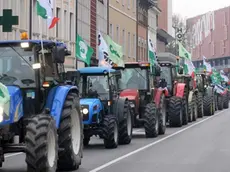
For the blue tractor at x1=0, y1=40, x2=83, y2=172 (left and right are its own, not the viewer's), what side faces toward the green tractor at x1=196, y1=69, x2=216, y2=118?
back

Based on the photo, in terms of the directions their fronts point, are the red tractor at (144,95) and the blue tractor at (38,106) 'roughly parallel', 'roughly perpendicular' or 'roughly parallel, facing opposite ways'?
roughly parallel

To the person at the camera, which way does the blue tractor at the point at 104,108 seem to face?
facing the viewer and to the left of the viewer

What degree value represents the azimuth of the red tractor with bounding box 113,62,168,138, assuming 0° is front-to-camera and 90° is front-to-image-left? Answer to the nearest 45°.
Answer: approximately 45°

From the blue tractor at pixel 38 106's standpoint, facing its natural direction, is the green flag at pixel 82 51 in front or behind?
behind

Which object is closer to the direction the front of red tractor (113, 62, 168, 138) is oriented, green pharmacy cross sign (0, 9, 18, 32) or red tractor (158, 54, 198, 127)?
the green pharmacy cross sign

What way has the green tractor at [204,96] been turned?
toward the camera

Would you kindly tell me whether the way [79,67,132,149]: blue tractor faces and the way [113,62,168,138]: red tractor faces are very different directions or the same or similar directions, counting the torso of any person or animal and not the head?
same or similar directions

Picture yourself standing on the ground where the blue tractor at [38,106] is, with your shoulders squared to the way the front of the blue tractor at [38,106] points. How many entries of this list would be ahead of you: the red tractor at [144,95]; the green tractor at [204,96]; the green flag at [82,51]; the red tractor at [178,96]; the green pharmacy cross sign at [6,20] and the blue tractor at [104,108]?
0

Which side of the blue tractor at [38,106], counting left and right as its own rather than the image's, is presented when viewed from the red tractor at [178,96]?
back

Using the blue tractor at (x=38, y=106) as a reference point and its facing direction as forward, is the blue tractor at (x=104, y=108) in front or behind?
behind

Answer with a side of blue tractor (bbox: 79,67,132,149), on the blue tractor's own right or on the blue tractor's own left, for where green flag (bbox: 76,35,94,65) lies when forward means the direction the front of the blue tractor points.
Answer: on the blue tractor's own right
